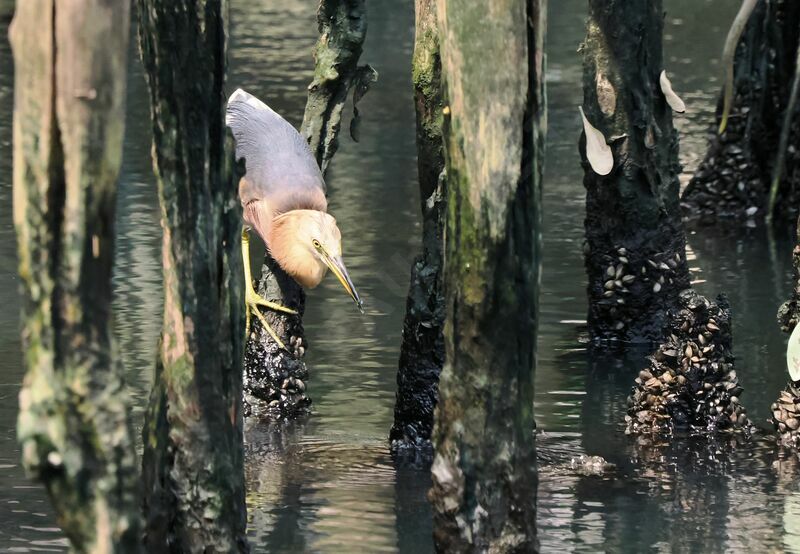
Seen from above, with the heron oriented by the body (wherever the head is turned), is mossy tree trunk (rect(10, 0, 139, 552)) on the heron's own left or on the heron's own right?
on the heron's own right

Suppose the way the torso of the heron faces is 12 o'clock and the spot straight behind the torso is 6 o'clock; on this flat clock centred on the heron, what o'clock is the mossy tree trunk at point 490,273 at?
The mossy tree trunk is roughly at 1 o'clock from the heron.

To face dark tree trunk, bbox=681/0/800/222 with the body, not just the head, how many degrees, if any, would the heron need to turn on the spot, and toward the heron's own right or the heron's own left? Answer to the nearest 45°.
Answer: approximately 90° to the heron's own left

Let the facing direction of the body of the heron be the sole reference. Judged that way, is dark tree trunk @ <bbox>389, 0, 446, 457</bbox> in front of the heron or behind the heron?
in front

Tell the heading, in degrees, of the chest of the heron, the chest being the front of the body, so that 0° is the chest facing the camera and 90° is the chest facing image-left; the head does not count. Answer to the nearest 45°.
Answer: approximately 315°

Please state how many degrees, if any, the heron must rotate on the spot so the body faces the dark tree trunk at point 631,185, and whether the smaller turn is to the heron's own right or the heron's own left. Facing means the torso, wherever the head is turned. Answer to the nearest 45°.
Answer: approximately 45° to the heron's own left

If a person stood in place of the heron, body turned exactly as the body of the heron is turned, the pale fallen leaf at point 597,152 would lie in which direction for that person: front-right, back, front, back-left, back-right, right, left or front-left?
front-left

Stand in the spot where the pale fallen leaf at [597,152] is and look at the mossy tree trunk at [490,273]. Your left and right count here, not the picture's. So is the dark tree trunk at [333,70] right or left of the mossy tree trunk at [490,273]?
right

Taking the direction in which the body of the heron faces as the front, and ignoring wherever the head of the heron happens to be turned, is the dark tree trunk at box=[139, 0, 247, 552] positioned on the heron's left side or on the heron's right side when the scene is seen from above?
on the heron's right side

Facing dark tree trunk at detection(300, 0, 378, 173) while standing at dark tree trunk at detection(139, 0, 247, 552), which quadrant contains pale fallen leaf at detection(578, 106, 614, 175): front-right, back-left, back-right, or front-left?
front-right
